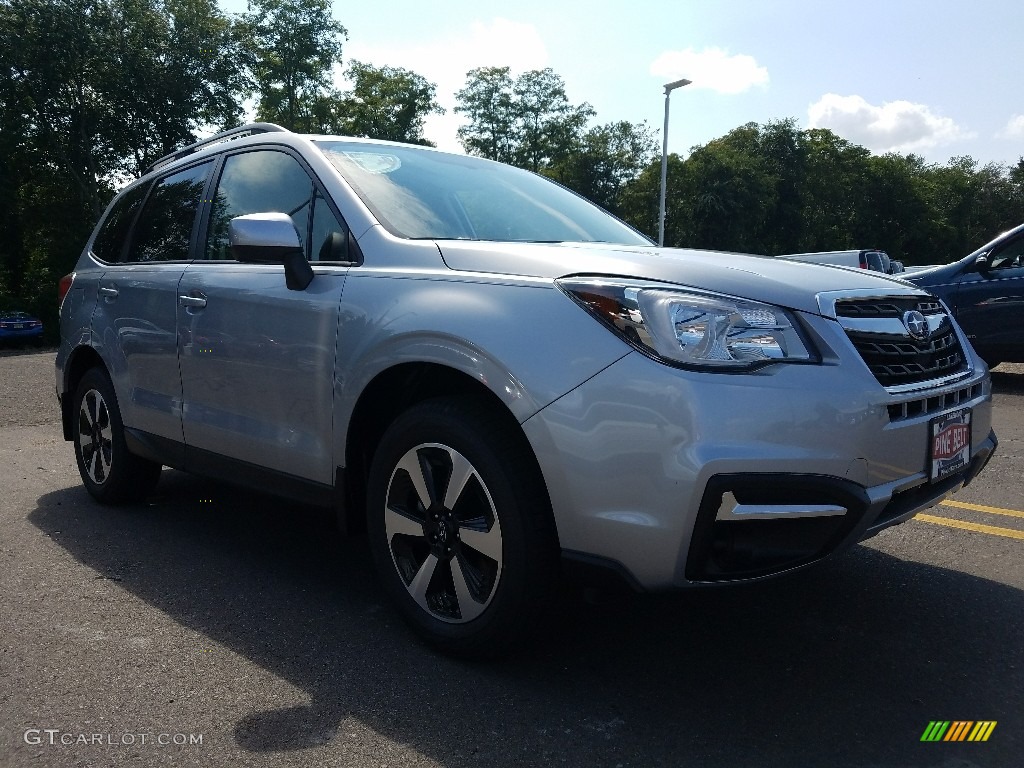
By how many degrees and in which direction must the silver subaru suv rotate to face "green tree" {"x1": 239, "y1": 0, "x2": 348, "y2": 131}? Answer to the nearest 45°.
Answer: approximately 135° to its left

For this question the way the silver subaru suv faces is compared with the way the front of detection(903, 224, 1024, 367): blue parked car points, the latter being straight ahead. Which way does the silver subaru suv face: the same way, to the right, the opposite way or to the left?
the opposite way

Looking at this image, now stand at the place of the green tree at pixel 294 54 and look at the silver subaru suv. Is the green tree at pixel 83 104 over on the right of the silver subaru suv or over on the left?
right

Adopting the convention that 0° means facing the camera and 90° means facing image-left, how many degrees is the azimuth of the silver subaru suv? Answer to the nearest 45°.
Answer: approximately 315°

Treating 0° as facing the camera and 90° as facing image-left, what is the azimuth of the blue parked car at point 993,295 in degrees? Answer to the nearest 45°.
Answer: approximately 90°

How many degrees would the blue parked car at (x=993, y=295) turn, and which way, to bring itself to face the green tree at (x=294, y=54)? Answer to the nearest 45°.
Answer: approximately 45° to its right

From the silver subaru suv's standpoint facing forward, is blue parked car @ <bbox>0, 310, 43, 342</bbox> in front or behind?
behind

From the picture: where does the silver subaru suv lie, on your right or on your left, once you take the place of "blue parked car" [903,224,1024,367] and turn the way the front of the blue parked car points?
on your left

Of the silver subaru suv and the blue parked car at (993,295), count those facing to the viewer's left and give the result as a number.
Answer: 1

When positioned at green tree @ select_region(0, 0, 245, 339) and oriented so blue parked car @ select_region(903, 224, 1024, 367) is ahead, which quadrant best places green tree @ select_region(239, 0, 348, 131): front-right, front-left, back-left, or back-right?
back-left

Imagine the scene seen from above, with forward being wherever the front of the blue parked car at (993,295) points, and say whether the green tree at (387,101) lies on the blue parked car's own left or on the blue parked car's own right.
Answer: on the blue parked car's own right

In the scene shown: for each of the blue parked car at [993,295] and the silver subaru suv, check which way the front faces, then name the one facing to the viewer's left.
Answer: the blue parked car
